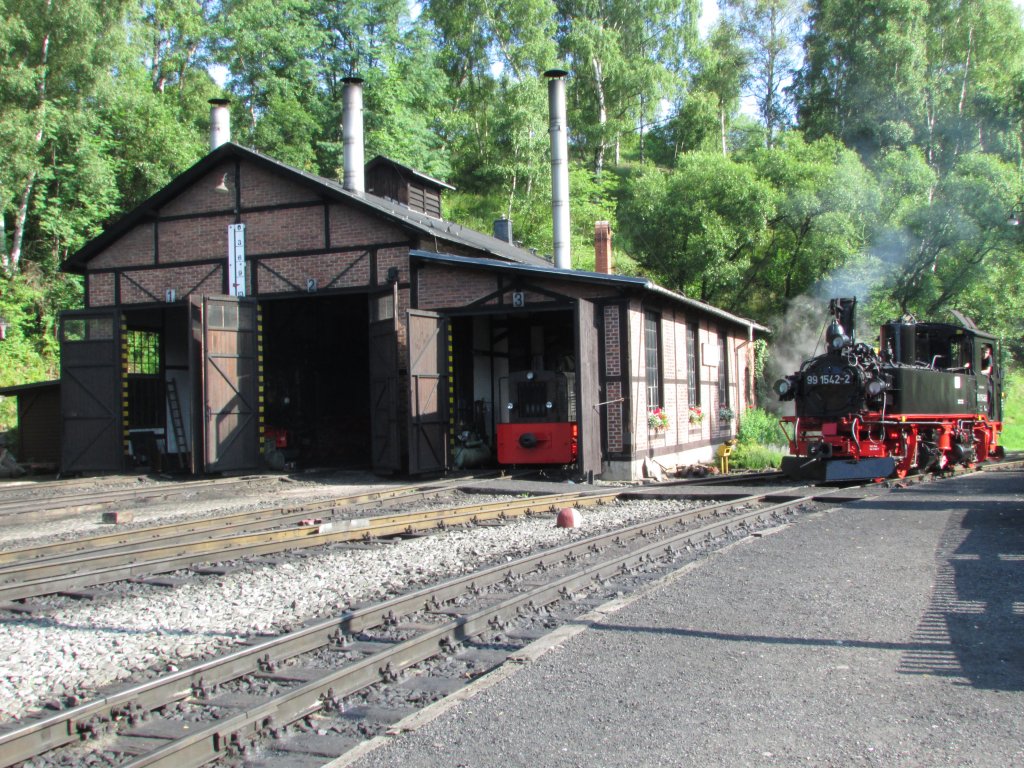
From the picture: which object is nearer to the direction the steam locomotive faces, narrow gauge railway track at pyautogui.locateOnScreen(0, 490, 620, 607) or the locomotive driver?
the narrow gauge railway track

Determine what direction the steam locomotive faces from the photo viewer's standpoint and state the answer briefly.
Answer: facing the viewer and to the left of the viewer

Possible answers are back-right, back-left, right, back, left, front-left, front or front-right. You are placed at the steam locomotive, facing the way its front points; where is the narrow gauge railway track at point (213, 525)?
front

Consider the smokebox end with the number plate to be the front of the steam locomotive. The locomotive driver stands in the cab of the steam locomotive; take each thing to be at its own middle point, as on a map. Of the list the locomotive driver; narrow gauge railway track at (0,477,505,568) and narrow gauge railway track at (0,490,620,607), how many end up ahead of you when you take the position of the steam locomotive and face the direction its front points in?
2

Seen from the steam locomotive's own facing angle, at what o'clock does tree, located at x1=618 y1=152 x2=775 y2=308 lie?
The tree is roughly at 4 o'clock from the steam locomotive.

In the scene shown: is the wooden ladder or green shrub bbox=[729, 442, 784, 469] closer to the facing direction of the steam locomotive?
the wooden ladder

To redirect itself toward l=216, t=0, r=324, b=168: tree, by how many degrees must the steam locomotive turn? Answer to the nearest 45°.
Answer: approximately 90° to its right

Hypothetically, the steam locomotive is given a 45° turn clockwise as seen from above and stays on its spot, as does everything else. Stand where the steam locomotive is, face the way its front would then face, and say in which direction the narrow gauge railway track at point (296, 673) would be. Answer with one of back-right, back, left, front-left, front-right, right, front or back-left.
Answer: left

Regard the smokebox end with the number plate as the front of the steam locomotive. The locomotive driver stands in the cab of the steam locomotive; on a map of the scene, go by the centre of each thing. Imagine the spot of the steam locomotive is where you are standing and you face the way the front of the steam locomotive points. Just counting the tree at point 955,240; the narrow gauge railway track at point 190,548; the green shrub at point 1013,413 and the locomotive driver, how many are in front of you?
1

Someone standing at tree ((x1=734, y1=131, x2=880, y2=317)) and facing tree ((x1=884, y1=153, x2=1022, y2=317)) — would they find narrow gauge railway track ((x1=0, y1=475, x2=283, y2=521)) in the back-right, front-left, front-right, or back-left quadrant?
back-right

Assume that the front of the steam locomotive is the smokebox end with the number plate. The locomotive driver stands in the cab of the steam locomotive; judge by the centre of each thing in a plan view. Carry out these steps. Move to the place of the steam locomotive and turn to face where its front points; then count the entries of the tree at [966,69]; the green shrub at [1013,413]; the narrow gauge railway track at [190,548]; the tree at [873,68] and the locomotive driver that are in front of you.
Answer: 1

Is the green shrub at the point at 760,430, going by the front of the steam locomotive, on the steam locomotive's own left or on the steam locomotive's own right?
on the steam locomotive's own right

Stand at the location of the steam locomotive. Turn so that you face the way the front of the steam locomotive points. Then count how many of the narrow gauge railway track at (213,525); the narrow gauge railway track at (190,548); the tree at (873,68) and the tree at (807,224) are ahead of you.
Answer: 2
